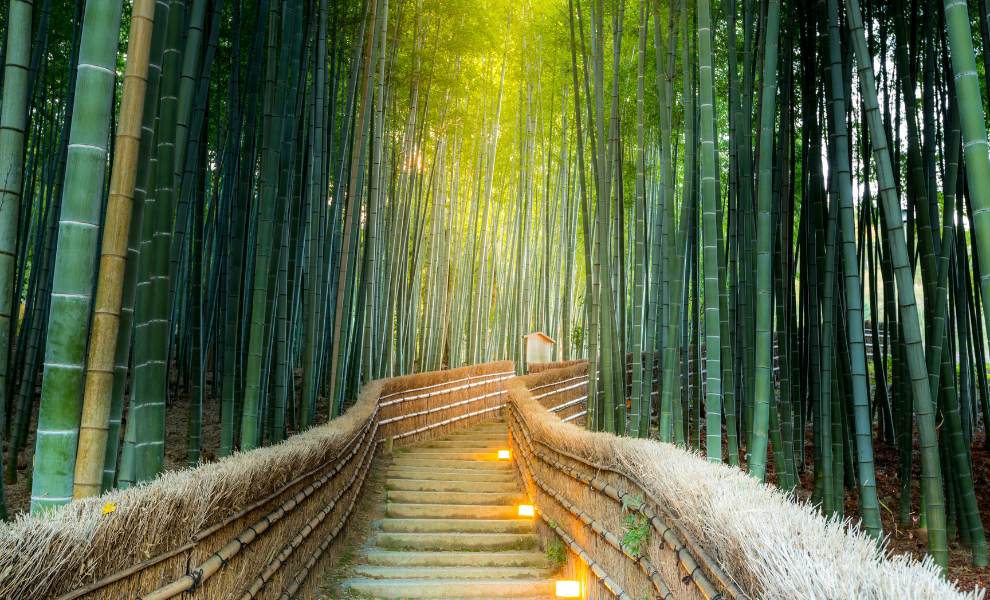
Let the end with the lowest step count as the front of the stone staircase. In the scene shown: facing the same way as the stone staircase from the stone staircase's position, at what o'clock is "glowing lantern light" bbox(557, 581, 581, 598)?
The glowing lantern light is roughly at 11 o'clock from the stone staircase.

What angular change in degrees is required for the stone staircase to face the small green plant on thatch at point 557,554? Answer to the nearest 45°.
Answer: approximately 45° to its left

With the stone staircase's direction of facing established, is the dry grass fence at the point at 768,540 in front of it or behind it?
in front

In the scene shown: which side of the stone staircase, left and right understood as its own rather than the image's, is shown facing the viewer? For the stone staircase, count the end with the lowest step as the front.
front

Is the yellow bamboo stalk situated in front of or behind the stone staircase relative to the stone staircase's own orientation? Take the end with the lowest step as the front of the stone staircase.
in front

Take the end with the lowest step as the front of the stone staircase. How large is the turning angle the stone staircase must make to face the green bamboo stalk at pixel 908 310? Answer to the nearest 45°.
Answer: approximately 45° to its left

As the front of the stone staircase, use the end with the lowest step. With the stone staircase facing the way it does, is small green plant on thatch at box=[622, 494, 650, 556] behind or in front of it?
in front
